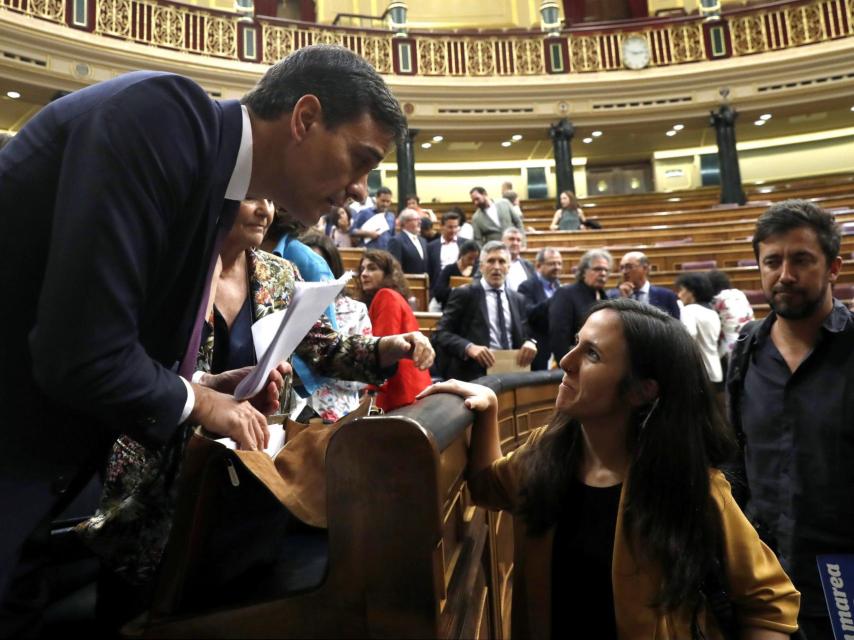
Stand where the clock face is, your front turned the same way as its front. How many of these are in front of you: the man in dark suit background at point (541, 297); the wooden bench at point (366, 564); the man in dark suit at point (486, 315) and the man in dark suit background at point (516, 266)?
4

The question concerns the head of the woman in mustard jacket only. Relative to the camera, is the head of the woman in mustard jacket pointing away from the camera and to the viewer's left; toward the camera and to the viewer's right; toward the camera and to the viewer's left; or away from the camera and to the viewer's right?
toward the camera and to the viewer's left

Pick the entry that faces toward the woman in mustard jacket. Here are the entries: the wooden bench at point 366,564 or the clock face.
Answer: the clock face

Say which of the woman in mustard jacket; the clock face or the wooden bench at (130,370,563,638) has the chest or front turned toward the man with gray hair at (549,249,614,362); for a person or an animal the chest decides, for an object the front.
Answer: the clock face

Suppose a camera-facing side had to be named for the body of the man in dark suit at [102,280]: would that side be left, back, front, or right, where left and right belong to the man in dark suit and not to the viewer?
right

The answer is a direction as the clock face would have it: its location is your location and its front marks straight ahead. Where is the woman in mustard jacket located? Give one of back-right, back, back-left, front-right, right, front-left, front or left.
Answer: front

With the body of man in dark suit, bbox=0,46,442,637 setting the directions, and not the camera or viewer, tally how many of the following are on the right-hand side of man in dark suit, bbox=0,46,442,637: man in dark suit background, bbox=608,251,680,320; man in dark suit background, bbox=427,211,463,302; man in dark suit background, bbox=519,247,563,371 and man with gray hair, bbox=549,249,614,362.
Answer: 0

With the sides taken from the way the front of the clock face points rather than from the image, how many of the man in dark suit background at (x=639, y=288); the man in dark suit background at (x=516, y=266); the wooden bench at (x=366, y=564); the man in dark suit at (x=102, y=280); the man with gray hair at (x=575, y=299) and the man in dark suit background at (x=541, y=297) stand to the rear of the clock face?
0

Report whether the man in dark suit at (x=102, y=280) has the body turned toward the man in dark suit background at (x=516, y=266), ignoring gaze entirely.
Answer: no

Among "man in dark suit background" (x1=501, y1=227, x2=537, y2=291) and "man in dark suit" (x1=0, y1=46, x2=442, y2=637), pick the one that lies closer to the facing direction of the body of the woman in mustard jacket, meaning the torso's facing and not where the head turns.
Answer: the man in dark suit

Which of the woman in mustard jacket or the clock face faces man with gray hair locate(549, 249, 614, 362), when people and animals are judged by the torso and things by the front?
the clock face

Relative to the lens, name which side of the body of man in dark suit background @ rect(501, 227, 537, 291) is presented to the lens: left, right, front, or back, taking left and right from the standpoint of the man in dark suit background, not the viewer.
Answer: front

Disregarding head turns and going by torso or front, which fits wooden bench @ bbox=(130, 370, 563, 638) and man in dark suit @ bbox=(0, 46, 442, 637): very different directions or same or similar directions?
very different directions

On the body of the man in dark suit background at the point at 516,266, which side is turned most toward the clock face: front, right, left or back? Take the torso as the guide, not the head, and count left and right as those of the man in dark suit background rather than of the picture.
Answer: back

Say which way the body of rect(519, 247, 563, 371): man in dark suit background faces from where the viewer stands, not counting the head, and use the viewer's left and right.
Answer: facing the viewer and to the right of the viewer

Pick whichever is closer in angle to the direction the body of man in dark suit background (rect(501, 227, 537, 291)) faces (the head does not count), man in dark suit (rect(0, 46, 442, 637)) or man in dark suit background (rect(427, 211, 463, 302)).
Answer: the man in dark suit
